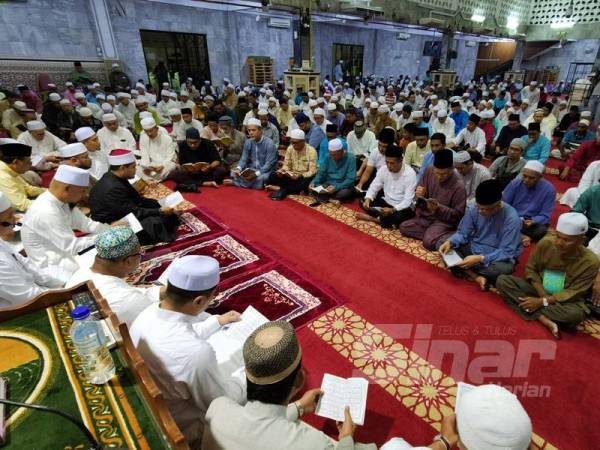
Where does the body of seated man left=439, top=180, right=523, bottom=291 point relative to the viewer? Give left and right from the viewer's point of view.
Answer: facing the viewer and to the left of the viewer

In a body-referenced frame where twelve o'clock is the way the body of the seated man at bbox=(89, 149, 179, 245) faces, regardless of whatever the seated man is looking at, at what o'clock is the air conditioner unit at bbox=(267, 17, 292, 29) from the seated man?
The air conditioner unit is roughly at 10 o'clock from the seated man.

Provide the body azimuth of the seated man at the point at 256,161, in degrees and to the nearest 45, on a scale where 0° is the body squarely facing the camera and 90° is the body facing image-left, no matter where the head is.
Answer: approximately 45°

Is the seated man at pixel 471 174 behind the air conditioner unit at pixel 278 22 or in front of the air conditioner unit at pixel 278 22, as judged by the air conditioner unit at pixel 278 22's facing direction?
in front

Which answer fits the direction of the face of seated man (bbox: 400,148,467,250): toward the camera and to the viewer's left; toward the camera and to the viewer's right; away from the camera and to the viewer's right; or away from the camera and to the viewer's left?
toward the camera and to the viewer's left

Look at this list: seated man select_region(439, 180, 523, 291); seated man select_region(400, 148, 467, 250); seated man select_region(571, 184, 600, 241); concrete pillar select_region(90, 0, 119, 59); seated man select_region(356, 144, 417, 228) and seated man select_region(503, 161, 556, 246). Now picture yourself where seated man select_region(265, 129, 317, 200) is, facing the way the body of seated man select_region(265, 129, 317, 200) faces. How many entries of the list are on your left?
5

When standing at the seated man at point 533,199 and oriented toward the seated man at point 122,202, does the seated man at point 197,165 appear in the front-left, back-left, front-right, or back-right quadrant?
front-right

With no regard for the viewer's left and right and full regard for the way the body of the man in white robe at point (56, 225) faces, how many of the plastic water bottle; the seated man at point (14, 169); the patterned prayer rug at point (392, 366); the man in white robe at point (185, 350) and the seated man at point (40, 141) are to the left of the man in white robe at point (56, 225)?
2

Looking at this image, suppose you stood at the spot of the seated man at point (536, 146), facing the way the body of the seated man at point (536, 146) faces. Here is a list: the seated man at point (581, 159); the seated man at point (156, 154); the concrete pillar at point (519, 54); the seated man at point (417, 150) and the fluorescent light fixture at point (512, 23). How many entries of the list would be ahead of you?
2

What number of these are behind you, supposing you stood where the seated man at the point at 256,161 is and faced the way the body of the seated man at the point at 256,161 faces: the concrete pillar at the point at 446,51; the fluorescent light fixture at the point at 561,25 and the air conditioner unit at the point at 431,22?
3

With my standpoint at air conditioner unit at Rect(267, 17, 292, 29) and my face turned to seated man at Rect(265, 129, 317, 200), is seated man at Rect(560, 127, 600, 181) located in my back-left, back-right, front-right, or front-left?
front-left

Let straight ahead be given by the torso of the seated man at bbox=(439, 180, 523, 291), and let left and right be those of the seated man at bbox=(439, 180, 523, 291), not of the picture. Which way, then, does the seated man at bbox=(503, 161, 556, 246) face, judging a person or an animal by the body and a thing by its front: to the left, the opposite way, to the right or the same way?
the same way

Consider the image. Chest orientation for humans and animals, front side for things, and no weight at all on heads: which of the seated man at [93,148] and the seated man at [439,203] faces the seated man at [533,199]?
the seated man at [93,148]

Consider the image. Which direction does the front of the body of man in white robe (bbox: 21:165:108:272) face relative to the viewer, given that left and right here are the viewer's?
facing to the right of the viewer

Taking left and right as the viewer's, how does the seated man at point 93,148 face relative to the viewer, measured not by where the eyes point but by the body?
facing the viewer and to the right of the viewer

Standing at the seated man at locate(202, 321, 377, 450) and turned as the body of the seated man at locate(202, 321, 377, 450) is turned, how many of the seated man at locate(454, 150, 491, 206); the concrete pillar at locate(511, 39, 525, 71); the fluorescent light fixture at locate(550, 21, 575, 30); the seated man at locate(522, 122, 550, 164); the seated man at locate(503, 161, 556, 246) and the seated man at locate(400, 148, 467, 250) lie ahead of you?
6

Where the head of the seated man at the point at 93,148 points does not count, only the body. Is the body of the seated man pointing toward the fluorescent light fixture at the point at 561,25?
no

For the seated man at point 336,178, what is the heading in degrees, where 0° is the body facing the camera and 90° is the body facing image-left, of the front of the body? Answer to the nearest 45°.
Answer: approximately 45°

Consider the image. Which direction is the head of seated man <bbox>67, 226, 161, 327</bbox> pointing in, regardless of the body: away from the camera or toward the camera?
away from the camera

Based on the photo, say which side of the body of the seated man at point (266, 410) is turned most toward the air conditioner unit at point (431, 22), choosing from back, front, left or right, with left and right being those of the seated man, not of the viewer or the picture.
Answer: front

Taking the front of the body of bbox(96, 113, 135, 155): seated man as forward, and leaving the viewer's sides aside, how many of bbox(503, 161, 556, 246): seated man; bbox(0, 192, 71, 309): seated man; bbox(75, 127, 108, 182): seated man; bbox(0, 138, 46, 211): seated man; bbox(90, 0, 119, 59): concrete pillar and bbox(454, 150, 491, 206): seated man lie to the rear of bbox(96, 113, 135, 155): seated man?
1
